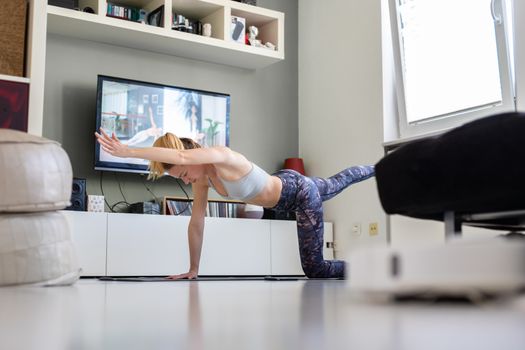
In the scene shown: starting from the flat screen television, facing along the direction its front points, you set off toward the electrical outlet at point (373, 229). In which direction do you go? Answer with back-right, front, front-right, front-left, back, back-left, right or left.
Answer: front-left

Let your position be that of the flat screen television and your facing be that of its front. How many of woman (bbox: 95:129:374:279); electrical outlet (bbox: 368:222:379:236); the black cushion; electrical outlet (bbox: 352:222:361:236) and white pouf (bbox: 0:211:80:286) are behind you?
0

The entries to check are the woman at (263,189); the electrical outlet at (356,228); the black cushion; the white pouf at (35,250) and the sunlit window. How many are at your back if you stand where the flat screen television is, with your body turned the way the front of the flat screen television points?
0

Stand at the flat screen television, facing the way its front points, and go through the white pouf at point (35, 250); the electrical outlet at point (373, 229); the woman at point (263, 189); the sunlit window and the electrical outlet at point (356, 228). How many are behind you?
0

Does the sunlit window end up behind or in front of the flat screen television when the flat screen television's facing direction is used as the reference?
in front

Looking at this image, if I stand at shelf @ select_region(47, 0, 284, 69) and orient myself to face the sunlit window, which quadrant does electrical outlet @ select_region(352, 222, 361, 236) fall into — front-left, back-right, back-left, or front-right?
front-left

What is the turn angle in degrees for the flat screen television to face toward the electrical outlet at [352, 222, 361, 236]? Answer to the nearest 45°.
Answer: approximately 45° to its left

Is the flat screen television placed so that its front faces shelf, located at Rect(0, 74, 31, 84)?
no

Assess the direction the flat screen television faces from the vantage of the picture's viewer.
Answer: facing the viewer and to the right of the viewer

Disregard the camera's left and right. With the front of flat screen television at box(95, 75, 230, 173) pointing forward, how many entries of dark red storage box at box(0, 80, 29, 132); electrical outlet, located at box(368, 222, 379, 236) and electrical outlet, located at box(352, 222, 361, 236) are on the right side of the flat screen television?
1

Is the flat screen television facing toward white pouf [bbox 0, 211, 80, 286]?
no

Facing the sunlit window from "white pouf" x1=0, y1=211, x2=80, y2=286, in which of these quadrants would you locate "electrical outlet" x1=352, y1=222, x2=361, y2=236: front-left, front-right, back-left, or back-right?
front-left

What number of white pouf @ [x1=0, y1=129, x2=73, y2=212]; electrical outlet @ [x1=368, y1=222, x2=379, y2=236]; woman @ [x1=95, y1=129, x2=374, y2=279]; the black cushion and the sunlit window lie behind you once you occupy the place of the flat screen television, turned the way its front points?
0

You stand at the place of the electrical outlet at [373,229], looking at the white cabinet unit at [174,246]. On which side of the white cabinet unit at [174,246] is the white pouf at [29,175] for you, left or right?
left

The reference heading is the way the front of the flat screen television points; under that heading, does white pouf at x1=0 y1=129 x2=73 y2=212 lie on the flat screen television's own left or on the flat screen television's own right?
on the flat screen television's own right
